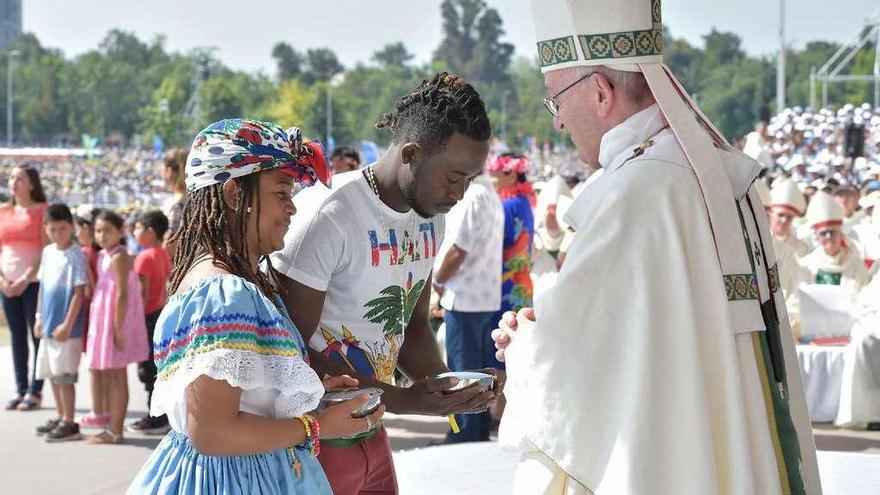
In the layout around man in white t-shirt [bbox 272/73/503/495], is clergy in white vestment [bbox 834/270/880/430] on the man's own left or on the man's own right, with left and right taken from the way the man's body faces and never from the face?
on the man's own left

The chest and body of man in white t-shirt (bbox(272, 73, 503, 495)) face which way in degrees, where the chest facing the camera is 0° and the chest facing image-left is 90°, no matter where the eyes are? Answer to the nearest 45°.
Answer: approximately 315°

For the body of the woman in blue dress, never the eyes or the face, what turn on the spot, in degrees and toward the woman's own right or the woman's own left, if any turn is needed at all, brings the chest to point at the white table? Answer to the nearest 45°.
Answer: approximately 45° to the woman's own left

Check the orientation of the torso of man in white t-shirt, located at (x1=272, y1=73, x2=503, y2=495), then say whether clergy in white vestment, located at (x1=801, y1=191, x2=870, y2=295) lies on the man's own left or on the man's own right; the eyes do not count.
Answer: on the man's own left

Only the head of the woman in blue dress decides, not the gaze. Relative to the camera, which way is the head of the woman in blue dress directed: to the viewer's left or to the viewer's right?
to the viewer's right

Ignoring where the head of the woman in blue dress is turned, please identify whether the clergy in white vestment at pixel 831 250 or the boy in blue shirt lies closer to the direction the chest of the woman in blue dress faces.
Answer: the clergy in white vestment

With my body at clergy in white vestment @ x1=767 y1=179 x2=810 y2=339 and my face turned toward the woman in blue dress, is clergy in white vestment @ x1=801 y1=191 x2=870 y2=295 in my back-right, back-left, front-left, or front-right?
back-left

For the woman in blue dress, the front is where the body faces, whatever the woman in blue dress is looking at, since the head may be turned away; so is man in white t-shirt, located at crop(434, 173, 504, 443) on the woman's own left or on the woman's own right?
on the woman's own left

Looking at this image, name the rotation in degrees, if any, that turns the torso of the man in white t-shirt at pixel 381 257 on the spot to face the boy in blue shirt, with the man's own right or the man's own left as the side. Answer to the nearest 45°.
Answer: approximately 180°

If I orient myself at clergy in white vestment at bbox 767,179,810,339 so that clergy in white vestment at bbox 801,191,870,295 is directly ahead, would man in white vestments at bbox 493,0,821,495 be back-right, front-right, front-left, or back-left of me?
back-right

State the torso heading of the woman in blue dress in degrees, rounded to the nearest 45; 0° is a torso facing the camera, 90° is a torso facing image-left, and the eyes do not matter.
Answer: approximately 270°

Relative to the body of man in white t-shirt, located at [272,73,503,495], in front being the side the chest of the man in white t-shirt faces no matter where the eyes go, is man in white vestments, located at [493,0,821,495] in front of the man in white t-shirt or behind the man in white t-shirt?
in front
